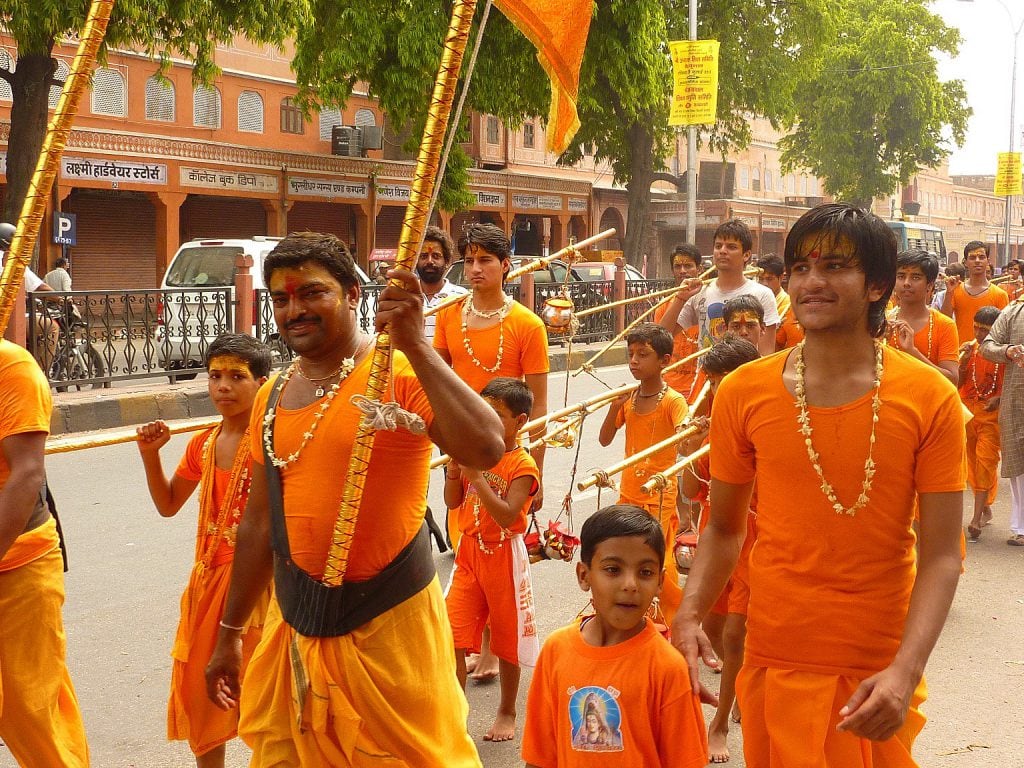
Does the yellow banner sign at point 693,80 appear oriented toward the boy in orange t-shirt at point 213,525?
yes

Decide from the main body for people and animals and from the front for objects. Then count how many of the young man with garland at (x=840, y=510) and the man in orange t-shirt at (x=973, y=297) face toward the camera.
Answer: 2

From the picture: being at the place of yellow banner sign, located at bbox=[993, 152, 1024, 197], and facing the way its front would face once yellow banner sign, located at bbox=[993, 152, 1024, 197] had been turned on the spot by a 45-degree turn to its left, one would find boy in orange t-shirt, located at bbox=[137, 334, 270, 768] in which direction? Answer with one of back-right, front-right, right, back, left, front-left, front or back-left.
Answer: front-right

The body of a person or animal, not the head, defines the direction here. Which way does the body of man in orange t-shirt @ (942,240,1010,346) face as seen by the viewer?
toward the camera

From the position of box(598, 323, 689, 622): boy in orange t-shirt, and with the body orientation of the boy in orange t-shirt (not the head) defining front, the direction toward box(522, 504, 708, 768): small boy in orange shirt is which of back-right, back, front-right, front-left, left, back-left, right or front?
front-left

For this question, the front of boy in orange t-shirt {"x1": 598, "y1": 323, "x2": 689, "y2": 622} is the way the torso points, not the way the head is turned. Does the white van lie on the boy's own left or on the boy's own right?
on the boy's own right

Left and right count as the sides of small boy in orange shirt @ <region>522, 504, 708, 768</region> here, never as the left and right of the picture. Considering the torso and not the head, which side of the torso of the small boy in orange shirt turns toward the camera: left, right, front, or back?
front

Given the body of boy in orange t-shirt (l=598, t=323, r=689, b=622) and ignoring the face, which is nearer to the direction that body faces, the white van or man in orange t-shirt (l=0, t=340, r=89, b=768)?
the man in orange t-shirt

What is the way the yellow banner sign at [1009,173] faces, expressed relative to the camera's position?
facing the viewer

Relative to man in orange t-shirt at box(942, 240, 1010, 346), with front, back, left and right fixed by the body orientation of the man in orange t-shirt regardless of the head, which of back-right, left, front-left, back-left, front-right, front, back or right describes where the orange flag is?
front
